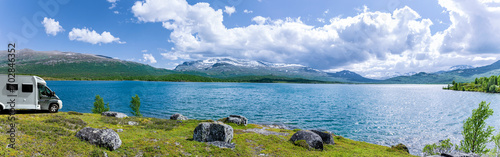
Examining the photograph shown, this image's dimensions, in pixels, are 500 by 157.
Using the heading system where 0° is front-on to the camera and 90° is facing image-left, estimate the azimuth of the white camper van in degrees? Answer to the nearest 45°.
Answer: approximately 270°

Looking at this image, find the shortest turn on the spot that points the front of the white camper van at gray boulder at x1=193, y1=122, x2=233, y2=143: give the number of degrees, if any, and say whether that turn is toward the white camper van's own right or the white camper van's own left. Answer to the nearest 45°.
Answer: approximately 45° to the white camper van's own right

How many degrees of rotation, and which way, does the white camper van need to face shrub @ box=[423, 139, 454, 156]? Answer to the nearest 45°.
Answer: approximately 45° to its right

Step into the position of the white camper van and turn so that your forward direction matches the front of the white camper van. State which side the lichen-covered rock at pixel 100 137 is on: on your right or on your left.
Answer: on your right

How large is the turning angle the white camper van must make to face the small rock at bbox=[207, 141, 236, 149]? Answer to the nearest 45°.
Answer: approximately 45° to its right

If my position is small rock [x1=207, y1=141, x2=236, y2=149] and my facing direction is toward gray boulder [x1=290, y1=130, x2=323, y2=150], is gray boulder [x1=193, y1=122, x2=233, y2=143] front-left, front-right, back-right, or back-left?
back-left

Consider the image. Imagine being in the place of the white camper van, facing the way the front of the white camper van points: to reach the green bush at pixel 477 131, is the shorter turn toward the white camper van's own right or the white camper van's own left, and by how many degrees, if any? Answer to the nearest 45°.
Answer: approximately 45° to the white camper van's own right
